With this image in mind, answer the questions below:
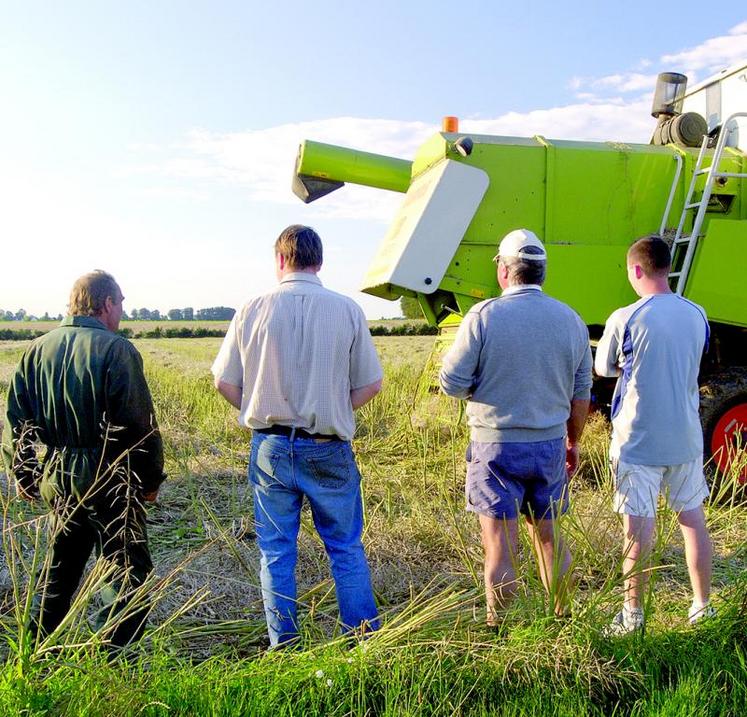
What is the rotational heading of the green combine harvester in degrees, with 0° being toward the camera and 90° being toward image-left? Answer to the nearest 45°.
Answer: approximately 270°

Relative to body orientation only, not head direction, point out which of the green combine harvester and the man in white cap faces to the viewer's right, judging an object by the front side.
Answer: the green combine harvester

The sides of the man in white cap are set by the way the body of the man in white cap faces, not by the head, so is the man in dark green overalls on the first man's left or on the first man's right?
on the first man's left

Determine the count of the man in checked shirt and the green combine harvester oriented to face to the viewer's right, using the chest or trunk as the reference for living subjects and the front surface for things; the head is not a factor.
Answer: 1

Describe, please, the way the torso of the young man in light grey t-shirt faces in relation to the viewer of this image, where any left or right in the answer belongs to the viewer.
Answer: facing away from the viewer and to the left of the viewer

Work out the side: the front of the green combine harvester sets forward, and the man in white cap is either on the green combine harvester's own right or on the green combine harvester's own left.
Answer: on the green combine harvester's own right

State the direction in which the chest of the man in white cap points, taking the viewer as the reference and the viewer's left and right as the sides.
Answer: facing away from the viewer

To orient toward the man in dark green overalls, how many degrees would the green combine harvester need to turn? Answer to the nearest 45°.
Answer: approximately 135° to its right

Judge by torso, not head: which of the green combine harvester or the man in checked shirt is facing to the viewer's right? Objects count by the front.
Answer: the green combine harvester

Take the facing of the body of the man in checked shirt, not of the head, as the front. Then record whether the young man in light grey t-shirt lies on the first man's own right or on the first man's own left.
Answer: on the first man's own right

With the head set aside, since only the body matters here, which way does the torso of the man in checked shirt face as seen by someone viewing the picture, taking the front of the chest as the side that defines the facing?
away from the camera
